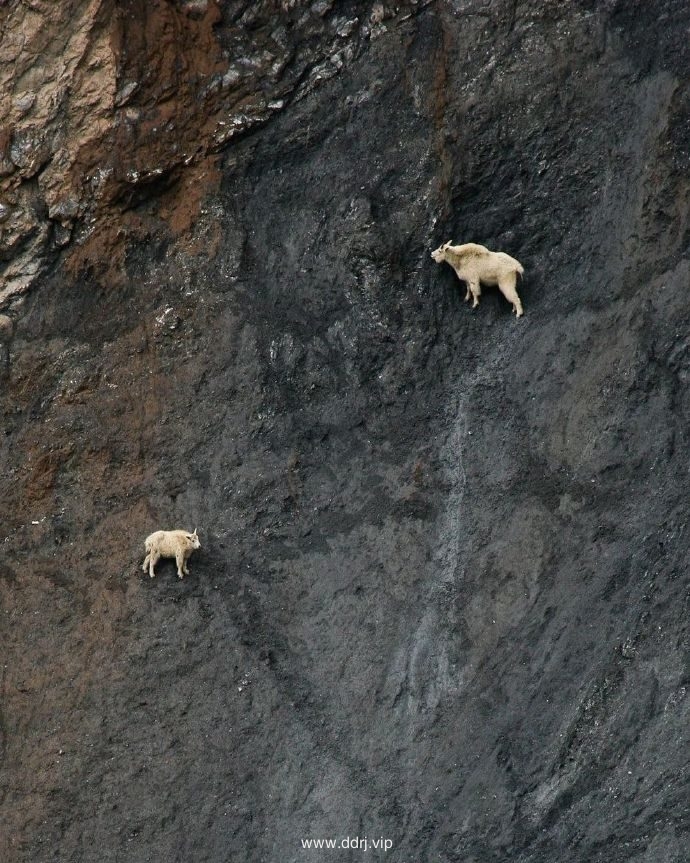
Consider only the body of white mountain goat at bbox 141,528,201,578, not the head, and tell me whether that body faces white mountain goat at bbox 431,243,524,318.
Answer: yes

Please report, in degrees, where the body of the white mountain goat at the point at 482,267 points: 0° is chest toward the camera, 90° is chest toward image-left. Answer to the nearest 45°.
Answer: approximately 90°

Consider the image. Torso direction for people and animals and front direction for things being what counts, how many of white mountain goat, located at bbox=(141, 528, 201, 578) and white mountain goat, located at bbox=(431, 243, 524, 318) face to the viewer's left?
1

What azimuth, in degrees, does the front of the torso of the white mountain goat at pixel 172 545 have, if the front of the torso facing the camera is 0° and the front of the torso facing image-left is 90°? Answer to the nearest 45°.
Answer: approximately 270°

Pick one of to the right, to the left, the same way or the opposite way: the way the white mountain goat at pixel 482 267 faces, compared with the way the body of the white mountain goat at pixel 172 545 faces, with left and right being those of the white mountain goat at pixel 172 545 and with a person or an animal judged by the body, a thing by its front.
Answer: the opposite way
